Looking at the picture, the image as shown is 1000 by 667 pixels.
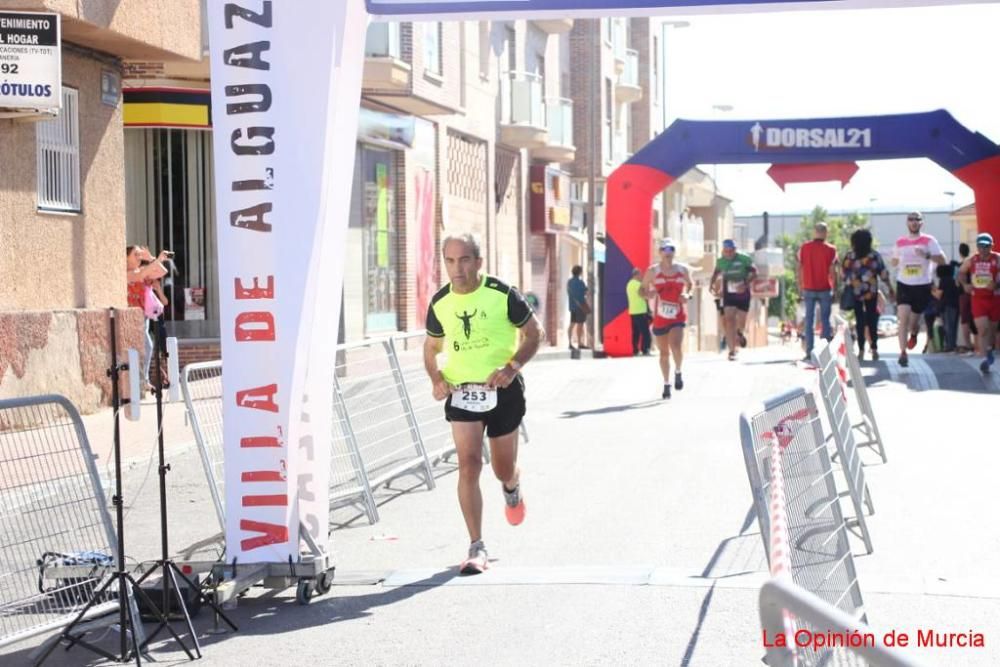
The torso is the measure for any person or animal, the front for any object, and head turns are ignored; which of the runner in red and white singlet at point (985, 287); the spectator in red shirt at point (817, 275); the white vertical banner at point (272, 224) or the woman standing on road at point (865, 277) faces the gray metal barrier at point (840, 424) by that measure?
the runner in red and white singlet

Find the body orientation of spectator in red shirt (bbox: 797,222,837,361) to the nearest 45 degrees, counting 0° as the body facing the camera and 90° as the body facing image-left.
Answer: approximately 180°

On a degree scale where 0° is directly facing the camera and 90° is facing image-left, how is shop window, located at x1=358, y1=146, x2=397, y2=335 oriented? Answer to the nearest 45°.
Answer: approximately 315°

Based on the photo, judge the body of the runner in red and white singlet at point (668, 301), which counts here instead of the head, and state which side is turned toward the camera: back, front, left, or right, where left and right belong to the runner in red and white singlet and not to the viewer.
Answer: front

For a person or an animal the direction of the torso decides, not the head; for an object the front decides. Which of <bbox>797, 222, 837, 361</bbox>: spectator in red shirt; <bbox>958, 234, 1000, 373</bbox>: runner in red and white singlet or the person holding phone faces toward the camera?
the runner in red and white singlet

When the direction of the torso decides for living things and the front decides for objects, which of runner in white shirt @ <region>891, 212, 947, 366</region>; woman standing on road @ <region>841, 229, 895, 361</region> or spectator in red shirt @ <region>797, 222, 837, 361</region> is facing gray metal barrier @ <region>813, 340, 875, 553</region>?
the runner in white shirt

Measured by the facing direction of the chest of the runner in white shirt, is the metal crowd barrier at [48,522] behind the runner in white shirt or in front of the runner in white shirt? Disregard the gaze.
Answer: in front

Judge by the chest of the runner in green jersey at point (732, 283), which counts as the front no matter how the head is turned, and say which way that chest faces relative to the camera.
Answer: toward the camera

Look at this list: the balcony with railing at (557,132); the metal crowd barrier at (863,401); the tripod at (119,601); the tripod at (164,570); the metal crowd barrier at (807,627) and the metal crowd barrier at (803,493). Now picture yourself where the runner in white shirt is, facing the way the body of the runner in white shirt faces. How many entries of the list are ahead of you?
5

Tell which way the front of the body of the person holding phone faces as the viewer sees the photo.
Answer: to the viewer's right

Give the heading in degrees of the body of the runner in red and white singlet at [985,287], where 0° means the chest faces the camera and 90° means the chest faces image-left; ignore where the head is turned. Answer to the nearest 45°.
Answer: approximately 0°
